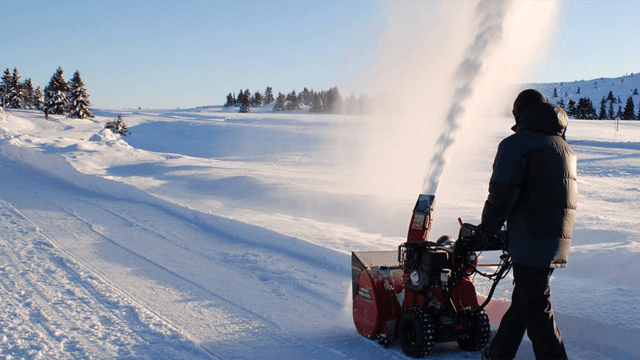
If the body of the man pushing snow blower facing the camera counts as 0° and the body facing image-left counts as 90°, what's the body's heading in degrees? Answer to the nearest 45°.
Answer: approximately 135°

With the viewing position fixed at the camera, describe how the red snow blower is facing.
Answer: facing away from the viewer and to the left of the viewer
